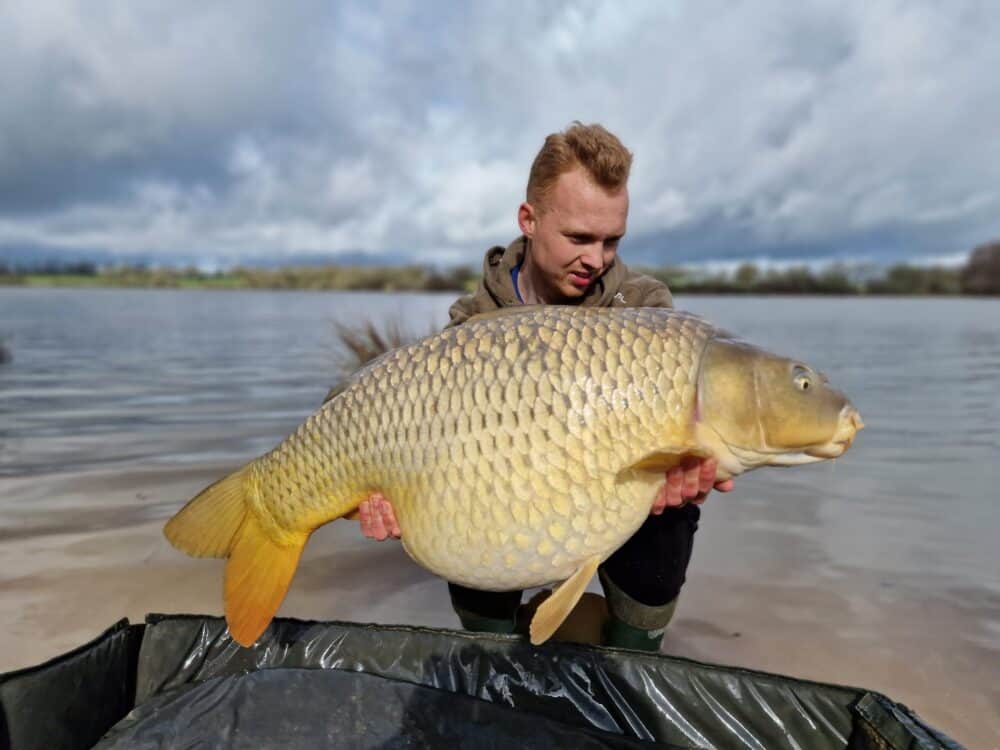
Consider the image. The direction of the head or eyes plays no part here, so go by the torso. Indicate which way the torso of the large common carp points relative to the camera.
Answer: to the viewer's right

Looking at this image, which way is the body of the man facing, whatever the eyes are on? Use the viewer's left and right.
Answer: facing the viewer
